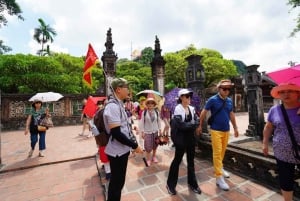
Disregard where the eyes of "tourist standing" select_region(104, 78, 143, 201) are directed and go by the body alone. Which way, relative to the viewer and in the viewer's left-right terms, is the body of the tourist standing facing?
facing to the right of the viewer

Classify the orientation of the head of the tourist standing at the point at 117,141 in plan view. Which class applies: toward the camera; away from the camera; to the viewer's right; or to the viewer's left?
to the viewer's right

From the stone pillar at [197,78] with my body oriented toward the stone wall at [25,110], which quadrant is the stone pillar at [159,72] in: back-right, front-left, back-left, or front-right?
front-right

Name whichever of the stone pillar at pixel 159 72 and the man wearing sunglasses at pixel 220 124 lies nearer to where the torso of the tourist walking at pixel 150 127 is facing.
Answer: the man wearing sunglasses

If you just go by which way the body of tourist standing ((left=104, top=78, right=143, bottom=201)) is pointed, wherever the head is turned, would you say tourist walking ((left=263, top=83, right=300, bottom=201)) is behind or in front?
in front

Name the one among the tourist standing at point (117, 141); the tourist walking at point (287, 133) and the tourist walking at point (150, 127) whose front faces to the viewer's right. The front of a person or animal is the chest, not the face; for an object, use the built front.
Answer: the tourist standing at point (117, 141)

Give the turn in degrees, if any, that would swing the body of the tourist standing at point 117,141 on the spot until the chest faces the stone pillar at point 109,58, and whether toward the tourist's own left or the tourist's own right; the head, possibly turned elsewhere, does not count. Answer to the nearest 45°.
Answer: approximately 90° to the tourist's own left

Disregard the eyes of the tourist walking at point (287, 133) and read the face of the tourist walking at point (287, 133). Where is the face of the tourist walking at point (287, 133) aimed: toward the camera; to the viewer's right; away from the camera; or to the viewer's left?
toward the camera

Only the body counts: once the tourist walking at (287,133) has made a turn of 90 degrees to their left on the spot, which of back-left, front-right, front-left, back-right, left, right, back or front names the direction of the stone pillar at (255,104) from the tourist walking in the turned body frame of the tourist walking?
left

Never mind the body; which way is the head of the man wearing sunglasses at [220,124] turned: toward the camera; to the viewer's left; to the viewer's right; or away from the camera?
toward the camera

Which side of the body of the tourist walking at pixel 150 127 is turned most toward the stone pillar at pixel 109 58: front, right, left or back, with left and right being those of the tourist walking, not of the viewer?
back

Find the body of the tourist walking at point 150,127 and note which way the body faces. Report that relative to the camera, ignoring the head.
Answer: toward the camera

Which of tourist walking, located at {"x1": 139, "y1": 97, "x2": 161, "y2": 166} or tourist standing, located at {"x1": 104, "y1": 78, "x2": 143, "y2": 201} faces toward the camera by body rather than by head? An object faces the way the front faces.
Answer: tourist walking, located at {"x1": 139, "y1": 97, "x2": 161, "y2": 166}

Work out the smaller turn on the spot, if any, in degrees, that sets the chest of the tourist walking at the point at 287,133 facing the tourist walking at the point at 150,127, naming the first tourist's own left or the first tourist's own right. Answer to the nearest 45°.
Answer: approximately 90° to the first tourist's own right

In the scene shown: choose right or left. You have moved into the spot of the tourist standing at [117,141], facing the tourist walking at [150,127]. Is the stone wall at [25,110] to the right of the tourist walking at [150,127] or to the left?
left

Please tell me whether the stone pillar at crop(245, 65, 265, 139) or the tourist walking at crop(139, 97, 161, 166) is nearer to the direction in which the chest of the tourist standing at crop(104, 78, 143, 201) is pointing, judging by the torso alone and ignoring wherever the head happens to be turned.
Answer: the stone pillar
